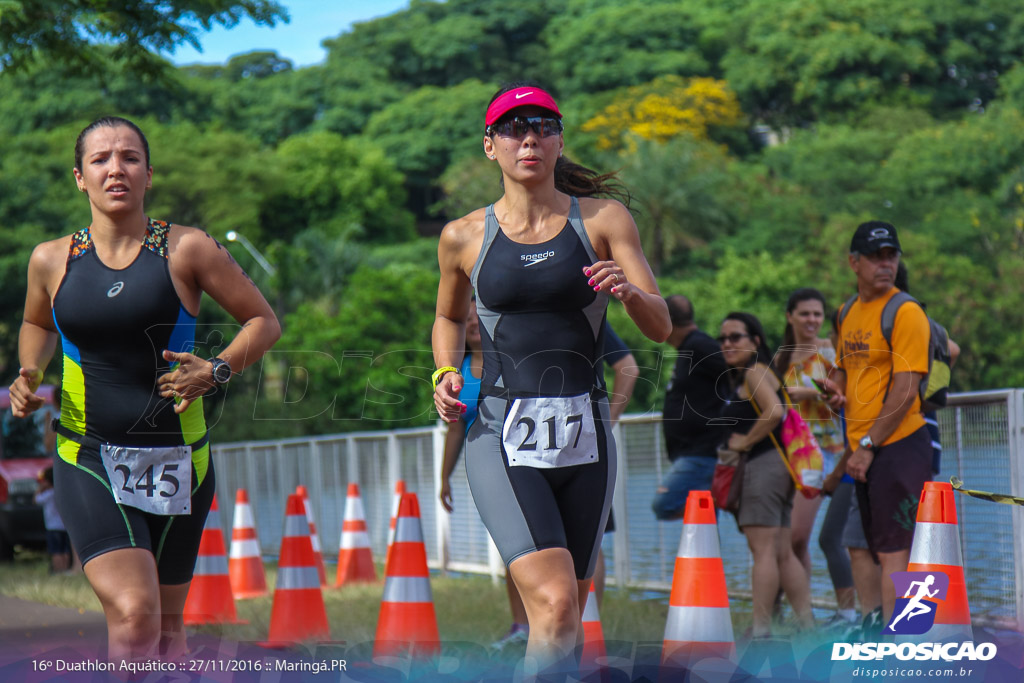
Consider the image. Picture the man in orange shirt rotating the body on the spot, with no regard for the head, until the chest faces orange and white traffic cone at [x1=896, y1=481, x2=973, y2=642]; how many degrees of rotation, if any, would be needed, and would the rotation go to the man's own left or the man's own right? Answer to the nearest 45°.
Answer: approximately 45° to the man's own left

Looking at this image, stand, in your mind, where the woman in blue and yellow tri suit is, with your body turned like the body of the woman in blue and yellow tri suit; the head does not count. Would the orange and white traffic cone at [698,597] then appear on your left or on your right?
on your left

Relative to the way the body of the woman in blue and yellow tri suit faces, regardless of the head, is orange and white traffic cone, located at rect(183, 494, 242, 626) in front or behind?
behind

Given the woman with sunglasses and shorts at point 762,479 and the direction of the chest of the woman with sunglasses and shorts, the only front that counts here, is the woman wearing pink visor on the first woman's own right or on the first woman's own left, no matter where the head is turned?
on the first woman's own left

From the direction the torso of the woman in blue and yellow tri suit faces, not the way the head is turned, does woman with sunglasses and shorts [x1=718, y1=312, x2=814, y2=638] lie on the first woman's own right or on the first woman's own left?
on the first woman's own left

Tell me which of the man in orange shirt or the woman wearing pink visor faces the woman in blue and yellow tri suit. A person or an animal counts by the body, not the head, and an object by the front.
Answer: the man in orange shirt

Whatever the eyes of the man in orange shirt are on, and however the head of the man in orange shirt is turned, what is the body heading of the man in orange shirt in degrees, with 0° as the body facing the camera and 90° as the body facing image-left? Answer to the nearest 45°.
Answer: approximately 45°

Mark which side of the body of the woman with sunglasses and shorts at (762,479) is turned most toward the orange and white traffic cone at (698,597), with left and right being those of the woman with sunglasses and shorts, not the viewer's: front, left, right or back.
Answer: left

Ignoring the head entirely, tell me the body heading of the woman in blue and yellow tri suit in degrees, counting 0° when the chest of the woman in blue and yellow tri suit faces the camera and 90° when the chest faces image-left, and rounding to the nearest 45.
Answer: approximately 0°
